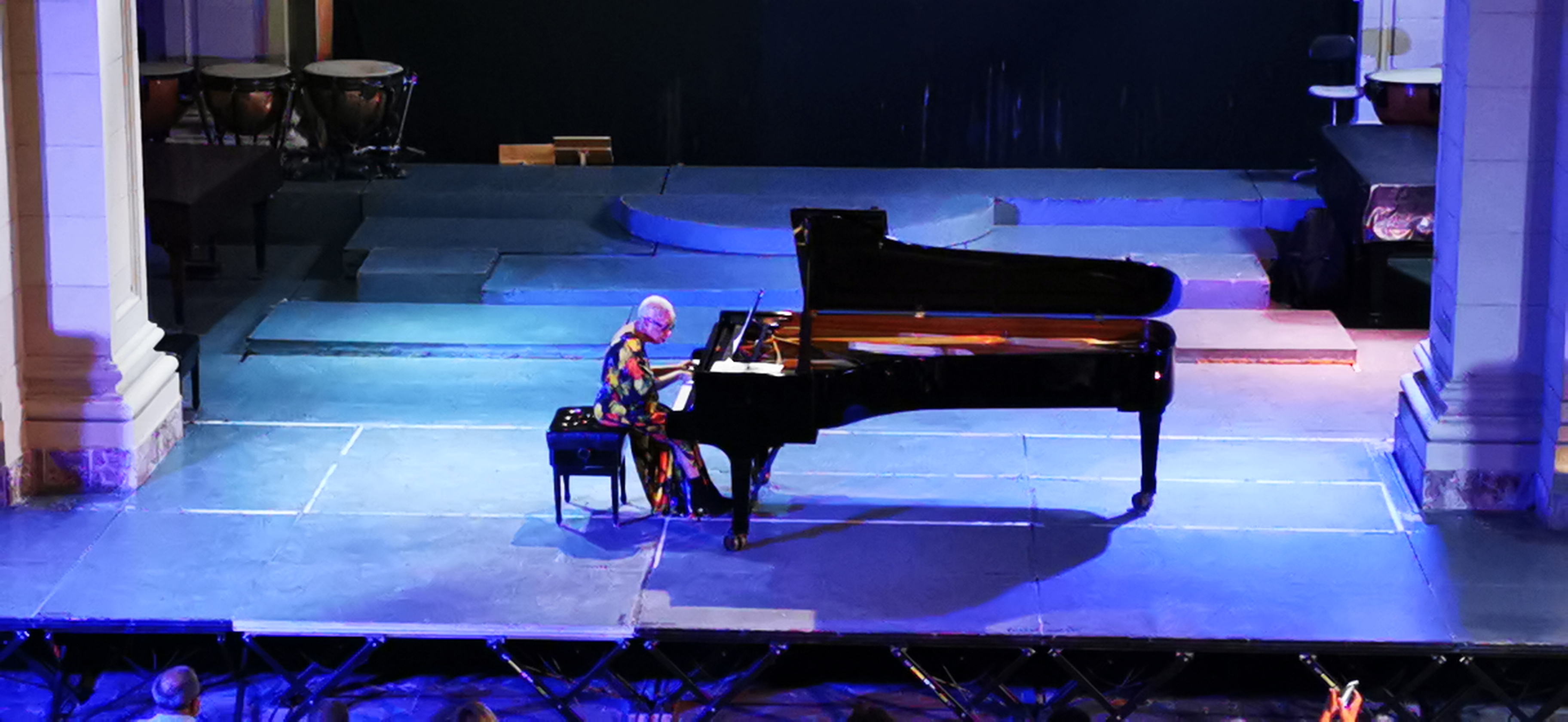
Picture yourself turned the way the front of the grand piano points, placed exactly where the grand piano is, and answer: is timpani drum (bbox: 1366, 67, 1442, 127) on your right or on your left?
on your right

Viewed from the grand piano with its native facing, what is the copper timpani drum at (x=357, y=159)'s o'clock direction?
The copper timpani drum is roughly at 2 o'clock from the grand piano.

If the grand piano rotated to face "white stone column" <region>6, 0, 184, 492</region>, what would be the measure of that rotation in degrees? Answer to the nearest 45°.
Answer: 0° — it already faces it

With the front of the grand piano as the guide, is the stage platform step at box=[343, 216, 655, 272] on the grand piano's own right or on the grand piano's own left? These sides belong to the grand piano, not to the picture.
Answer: on the grand piano's own right

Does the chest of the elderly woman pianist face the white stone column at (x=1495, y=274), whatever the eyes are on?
yes

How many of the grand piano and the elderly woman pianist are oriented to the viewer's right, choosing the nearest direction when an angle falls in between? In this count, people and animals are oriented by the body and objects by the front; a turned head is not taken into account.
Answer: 1

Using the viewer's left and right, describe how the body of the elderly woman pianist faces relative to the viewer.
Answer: facing to the right of the viewer

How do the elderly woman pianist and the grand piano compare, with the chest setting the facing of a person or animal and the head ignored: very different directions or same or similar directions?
very different directions

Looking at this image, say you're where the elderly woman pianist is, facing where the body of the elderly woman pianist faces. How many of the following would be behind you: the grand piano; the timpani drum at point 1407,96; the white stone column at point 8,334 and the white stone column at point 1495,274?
1

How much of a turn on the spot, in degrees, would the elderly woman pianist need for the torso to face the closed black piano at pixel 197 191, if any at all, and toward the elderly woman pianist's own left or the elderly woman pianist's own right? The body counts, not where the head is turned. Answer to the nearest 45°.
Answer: approximately 135° to the elderly woman pianist's own left

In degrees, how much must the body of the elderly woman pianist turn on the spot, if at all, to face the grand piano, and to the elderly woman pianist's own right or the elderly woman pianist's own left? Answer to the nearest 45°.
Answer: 0° — they already face it

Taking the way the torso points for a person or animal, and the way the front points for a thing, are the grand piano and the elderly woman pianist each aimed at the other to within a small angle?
yes

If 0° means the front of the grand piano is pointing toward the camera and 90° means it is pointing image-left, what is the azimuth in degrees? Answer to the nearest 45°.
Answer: approximately 90°

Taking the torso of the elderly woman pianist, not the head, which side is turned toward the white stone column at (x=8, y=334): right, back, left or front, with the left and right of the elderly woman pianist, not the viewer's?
back
